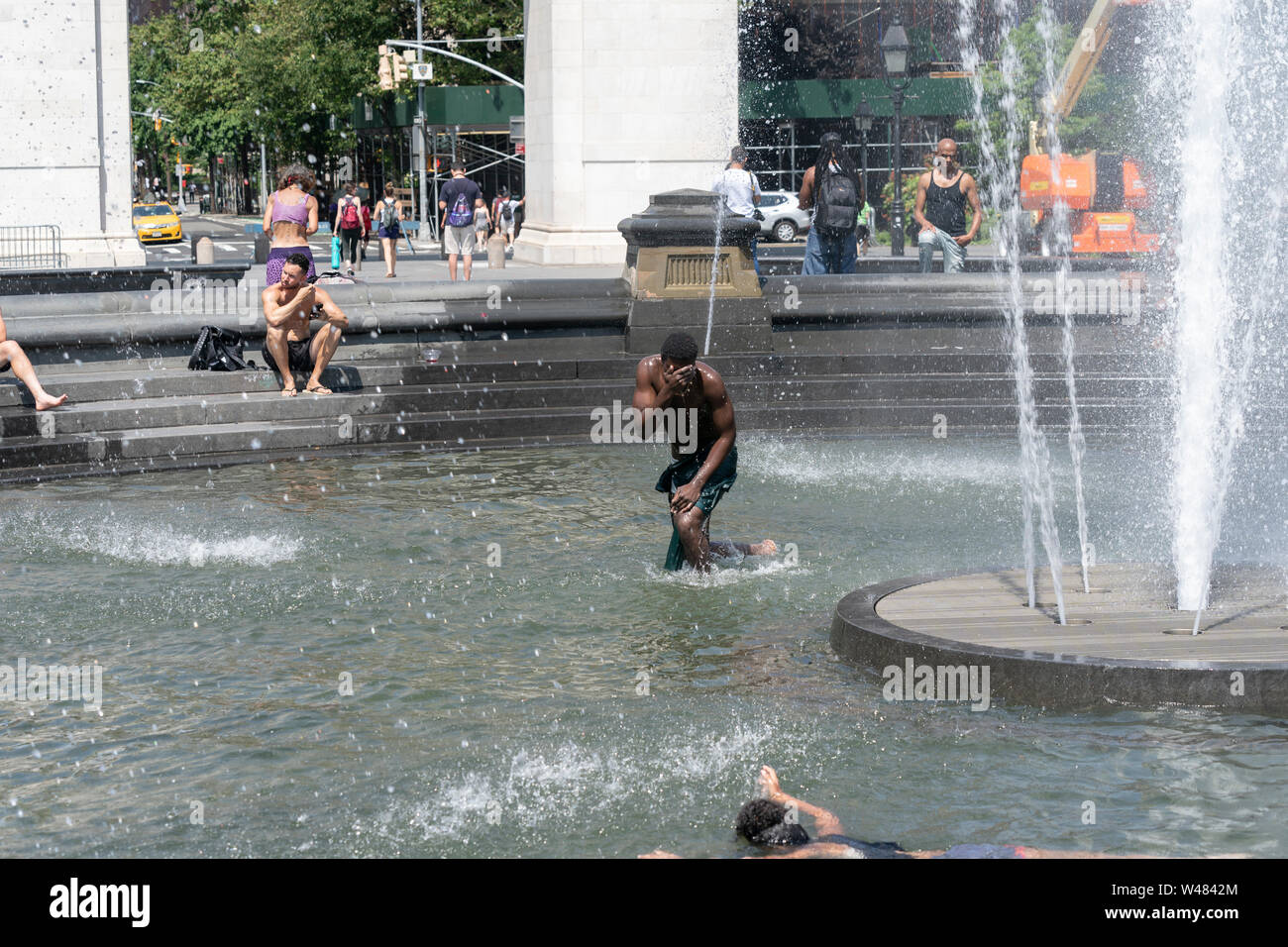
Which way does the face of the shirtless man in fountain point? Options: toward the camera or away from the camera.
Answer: toward the camera

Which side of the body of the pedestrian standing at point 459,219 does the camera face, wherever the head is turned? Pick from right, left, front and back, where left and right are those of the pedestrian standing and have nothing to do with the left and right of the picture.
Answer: back

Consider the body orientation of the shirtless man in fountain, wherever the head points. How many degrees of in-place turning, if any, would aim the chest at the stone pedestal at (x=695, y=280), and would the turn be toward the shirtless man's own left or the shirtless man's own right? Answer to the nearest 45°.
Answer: approximately 135° to the shirtless man's own right

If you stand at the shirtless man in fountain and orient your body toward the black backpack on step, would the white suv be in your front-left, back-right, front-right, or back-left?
front-right

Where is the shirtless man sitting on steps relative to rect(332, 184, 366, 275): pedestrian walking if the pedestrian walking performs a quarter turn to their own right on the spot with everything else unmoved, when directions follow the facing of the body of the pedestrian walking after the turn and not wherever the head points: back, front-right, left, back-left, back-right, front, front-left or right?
right

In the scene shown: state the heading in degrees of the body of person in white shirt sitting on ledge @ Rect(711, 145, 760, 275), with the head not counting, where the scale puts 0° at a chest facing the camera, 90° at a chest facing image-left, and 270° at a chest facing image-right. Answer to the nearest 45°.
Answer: approximately 180°

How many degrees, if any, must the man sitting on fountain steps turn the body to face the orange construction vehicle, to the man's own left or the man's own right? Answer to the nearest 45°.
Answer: approximately 135° to the man's own left

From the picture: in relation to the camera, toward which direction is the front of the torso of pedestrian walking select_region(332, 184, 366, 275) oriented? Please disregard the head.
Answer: away from the camera

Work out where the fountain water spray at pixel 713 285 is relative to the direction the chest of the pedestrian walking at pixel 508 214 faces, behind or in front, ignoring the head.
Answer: behind

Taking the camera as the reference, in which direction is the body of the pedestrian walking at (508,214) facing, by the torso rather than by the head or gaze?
away from the camera

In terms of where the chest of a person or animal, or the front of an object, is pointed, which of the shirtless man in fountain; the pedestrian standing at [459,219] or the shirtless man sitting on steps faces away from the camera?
the pedestrian standing

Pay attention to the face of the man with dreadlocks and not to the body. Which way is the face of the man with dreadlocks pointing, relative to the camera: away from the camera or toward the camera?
away from the camera

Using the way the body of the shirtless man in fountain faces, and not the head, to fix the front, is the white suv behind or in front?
behind
